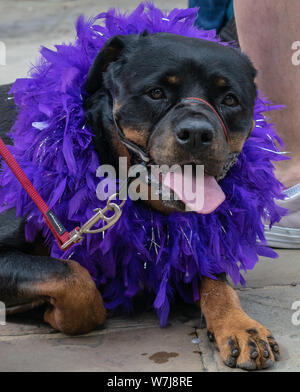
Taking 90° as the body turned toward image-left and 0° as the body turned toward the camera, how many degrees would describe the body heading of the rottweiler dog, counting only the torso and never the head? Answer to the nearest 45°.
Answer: approximately 315°
